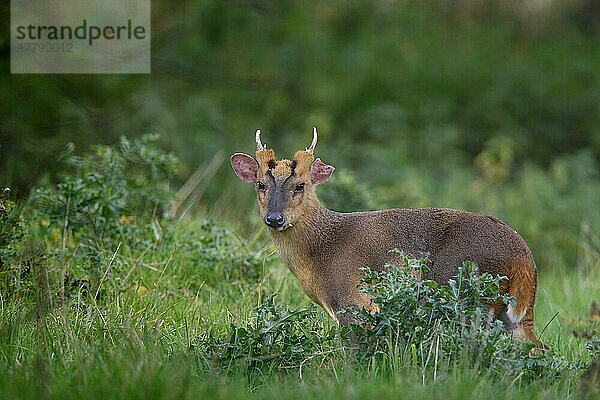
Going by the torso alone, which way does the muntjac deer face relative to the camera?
to the viewer's left

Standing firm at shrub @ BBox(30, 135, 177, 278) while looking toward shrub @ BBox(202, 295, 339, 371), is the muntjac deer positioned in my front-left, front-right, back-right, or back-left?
front-left

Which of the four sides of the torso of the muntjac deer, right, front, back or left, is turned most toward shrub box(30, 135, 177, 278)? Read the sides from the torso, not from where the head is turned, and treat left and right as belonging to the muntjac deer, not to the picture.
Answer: front

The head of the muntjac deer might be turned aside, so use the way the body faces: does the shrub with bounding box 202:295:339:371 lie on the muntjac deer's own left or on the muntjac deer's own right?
on the muntjac deer's own left

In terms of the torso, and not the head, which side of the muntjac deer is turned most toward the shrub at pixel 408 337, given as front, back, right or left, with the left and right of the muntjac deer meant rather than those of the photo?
left
